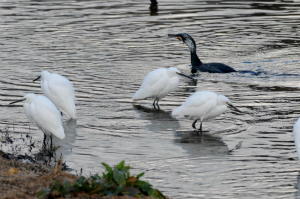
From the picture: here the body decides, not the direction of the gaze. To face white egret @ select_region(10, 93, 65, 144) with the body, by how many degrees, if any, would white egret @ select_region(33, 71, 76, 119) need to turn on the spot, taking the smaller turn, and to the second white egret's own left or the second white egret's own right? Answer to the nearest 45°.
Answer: approximately 90° to the second white egret's own left

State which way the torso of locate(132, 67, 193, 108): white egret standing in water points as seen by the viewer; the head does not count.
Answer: to the viewer's right

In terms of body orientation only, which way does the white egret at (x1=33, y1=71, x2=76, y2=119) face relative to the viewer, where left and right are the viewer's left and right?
facing to the left of the viewer

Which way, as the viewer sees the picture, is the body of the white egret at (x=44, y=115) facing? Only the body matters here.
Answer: to the viewer's left

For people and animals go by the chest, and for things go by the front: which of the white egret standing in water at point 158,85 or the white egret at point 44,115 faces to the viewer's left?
the white egret

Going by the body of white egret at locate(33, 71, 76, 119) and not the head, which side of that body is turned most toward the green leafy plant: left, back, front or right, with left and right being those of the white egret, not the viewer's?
left

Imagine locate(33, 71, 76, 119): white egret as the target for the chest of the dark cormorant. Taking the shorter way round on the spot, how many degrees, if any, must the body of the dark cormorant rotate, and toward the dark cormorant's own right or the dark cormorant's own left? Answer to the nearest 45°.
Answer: approximately 45° to the dark cormorant's own left

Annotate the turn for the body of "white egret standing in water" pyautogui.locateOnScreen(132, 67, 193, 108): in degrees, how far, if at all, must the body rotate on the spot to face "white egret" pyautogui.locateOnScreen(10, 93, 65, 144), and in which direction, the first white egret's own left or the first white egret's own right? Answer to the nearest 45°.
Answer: approximately 135° to the first white egret's own right

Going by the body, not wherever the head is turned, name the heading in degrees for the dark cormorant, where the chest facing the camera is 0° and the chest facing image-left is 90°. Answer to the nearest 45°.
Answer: approximately 90°

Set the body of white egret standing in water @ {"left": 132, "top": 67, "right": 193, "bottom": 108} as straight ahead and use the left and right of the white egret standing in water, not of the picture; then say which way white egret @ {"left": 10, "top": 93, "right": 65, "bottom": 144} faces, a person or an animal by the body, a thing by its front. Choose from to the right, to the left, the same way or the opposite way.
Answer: the opposite way

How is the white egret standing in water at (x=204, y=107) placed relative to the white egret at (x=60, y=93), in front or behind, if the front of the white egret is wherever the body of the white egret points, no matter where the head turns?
behind

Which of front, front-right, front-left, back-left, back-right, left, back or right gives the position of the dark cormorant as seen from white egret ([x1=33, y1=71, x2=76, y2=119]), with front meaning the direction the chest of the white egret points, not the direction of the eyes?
back-right
